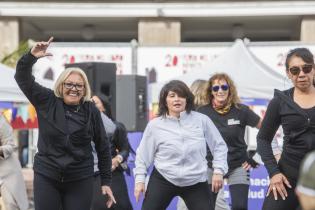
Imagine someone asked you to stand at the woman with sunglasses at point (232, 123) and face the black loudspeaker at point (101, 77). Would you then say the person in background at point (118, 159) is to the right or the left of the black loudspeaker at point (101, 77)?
left

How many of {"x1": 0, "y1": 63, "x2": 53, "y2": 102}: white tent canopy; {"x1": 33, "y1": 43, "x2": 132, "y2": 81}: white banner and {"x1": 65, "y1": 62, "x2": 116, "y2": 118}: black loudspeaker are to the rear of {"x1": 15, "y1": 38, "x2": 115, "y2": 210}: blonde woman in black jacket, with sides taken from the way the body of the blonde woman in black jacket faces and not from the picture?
3

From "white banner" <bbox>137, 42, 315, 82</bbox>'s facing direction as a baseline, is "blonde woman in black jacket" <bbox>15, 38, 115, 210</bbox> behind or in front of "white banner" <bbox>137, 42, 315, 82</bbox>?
in front

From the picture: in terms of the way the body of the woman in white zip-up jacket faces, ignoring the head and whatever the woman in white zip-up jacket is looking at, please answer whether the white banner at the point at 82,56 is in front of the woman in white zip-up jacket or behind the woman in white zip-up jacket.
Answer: behind

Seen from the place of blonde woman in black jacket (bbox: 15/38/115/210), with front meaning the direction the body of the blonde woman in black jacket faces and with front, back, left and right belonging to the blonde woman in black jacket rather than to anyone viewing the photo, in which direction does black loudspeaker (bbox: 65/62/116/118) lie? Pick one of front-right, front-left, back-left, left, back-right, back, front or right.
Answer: back

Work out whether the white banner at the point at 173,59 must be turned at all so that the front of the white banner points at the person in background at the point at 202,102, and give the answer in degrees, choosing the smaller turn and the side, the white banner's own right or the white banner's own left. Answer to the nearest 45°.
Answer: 0° — it already faces them

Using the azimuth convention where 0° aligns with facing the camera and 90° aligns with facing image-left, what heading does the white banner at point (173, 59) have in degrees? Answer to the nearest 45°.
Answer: approximately 0°
